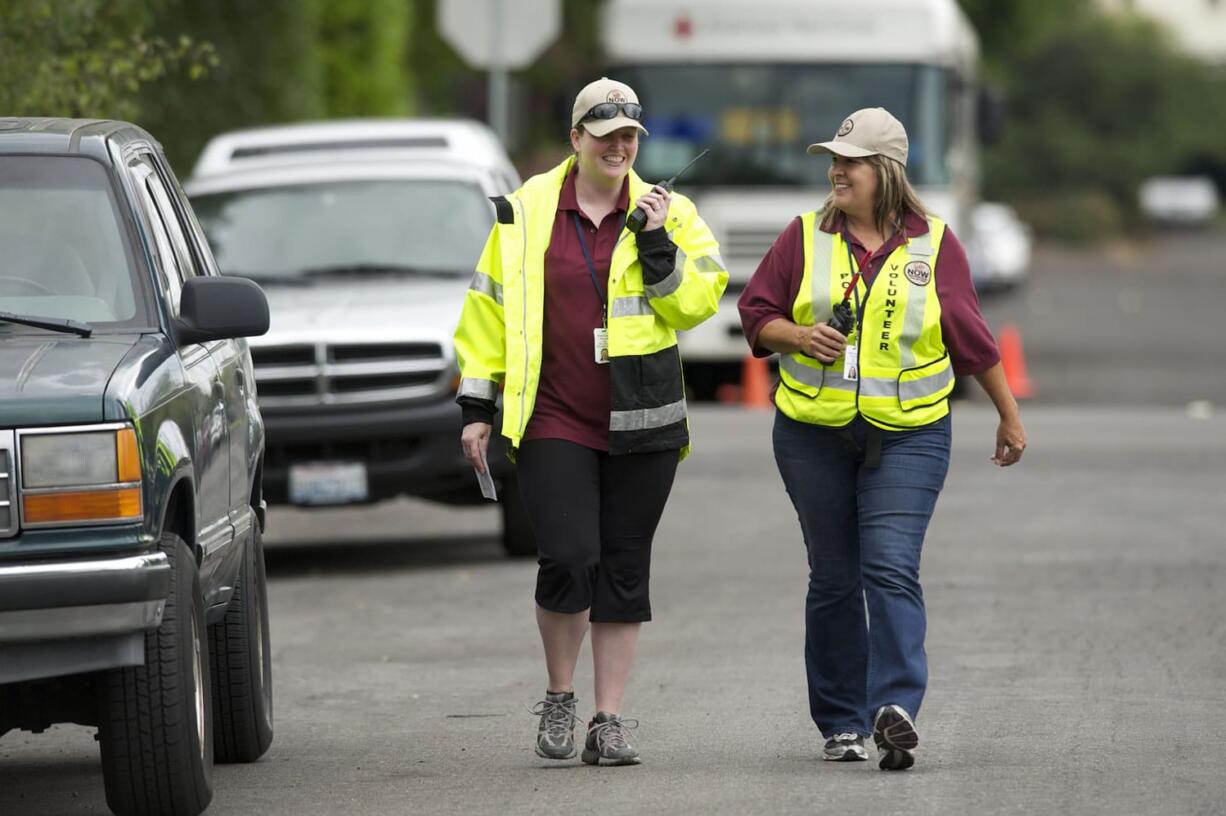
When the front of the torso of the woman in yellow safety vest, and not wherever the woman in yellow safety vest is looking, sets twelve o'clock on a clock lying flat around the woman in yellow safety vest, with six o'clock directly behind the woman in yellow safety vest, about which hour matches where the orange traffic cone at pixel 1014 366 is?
The orange traffic cone is roughly at 6 o'clock from the woman in yellow safety vest.

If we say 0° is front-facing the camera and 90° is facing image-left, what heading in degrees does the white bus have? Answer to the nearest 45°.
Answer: approximately 0°

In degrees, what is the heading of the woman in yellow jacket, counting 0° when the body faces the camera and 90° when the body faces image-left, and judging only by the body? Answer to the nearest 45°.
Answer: approximately 0°

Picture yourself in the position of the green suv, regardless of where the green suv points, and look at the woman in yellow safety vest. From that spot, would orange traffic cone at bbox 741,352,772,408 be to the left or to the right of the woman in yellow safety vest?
left

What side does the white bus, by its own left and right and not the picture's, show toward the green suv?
front

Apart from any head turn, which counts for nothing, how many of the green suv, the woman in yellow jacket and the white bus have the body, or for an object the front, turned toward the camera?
3

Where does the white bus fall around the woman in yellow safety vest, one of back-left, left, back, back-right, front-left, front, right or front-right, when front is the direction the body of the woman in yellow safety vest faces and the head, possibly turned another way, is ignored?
back

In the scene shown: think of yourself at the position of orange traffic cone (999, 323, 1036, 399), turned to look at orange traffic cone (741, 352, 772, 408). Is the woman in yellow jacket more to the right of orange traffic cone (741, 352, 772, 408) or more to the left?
left

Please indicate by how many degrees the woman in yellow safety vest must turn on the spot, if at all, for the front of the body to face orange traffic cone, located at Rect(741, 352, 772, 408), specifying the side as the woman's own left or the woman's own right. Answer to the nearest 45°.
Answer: approximately 180°

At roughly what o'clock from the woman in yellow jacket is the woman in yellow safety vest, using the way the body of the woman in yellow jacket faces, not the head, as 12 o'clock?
The woman in yellow safety vest is roughly at 9 o'clock from the woman in yellow jacket.
